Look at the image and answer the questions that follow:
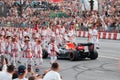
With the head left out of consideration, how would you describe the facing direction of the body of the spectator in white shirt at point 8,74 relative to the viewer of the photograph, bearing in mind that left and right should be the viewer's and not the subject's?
facing away from the viewer and to the right of the viewer

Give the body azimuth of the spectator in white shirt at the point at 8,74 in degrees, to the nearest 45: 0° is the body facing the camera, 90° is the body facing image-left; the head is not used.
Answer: approximately 225°
